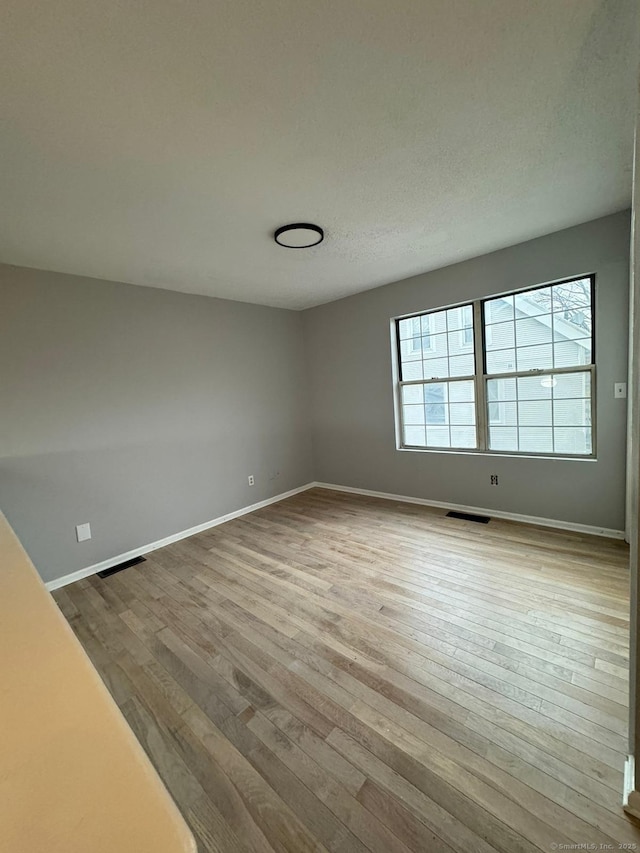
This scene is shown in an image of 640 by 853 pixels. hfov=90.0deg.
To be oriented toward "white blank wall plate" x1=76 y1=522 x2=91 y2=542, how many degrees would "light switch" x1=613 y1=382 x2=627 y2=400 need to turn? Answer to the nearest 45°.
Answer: approximately 45° to its right

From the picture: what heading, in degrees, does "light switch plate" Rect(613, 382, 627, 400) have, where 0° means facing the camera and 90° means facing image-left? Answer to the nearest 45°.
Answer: approximately 0°

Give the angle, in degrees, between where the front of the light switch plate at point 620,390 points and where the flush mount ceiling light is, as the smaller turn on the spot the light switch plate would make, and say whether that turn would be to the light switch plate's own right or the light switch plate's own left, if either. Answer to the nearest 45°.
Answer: approximately 45° to the light switch plate's own right

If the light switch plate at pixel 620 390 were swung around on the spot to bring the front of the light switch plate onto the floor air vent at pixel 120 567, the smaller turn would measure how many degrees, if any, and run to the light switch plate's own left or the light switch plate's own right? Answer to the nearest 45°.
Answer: approximately 45° to the light switch plate's own right
